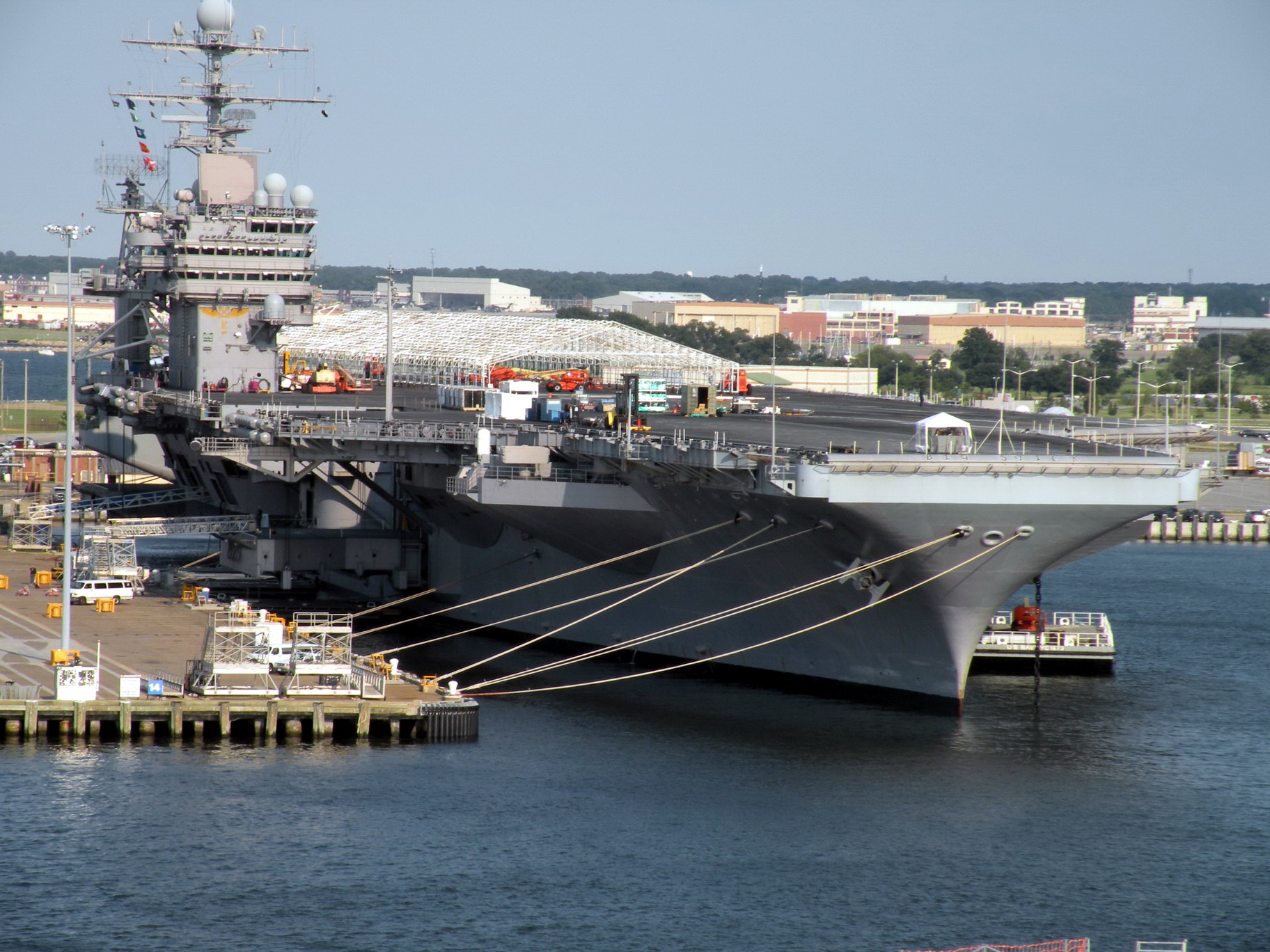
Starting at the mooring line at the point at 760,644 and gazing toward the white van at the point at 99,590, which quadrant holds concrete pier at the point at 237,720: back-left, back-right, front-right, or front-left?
front-left

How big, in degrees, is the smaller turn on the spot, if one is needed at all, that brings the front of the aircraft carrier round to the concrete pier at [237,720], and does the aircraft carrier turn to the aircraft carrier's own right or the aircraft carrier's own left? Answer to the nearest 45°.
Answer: approximately 90° to the aircraft carrier's own right

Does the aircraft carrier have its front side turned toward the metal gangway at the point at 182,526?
no

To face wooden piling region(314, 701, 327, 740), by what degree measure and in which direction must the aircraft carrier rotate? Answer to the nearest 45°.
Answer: approximately 90° to its right

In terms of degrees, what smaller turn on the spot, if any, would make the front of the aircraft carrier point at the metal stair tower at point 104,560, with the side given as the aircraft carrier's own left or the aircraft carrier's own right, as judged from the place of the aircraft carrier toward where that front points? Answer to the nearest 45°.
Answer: approximately 180°

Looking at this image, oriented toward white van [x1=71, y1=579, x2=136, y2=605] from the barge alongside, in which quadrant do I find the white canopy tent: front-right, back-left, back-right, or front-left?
front-left

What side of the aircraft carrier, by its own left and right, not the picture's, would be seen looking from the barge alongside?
front
